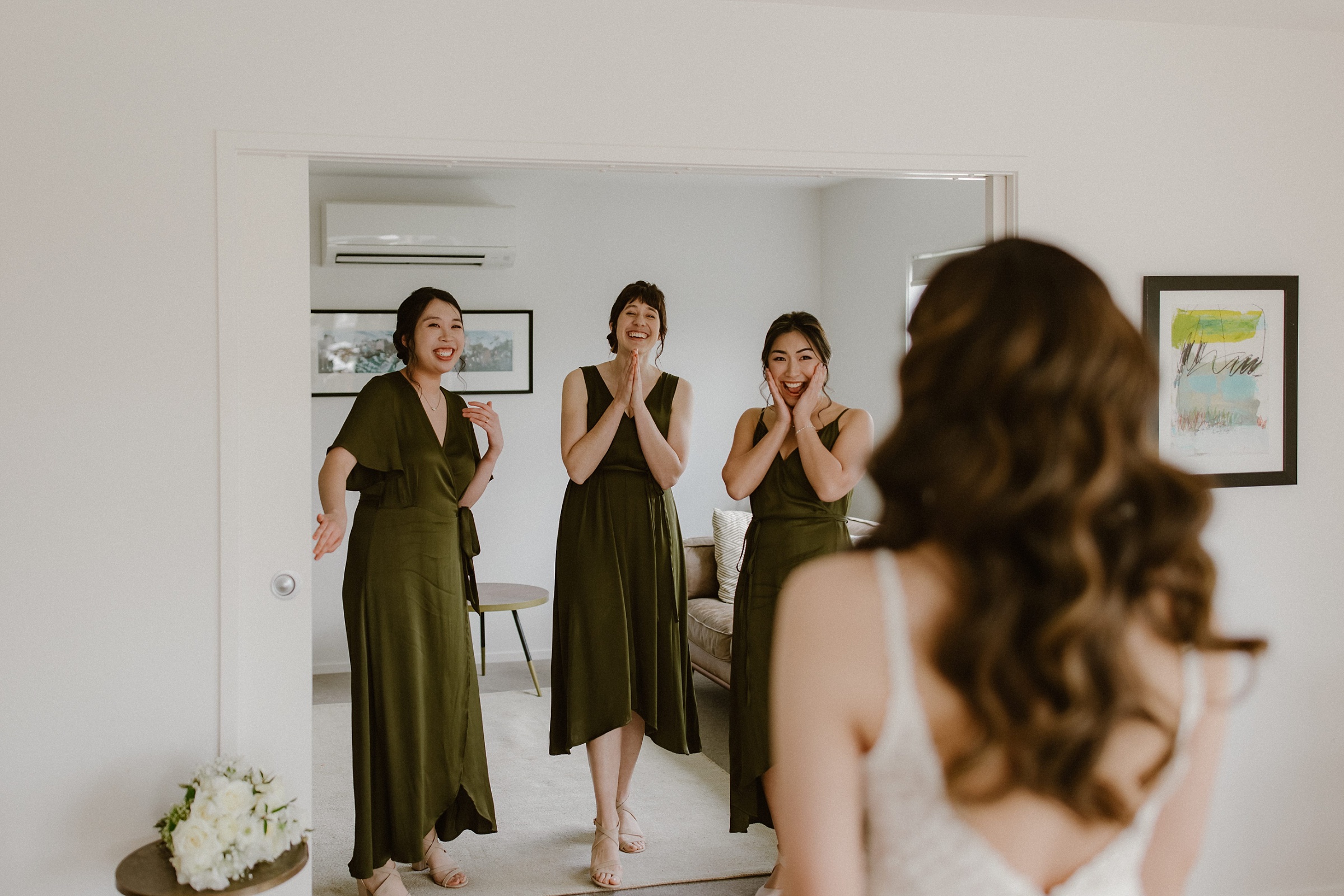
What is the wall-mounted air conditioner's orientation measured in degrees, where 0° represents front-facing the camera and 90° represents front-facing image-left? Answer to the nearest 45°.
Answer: approximately 0°

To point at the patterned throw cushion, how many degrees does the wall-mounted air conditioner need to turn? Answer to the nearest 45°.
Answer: approximately 45° to its left

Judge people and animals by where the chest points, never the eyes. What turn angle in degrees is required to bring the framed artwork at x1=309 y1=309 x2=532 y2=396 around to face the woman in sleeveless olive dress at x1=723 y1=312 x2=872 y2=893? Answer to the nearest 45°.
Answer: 0° — it already faces them

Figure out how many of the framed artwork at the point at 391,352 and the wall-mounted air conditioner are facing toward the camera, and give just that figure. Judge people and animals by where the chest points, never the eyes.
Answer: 2
